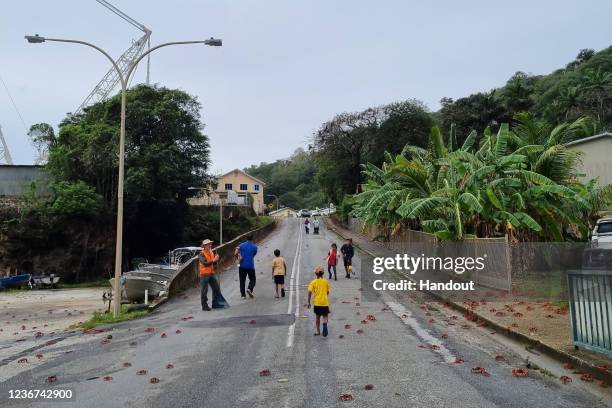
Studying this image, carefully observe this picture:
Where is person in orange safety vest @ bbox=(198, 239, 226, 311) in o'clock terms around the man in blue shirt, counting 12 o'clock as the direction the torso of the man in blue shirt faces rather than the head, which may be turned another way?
The person in orange safety vest is roughly at 7 o'clock from the man in blue shirt.

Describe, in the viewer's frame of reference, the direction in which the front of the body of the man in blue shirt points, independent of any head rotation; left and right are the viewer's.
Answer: facing away from the viewer

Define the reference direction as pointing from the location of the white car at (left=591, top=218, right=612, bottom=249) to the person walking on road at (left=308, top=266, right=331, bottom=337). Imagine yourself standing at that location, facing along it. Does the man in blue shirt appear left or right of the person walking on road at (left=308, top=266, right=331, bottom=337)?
right

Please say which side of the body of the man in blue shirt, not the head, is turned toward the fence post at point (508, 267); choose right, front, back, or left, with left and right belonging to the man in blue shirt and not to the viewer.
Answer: right

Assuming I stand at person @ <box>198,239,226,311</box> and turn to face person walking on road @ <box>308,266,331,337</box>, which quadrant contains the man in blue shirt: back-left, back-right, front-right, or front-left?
back-left

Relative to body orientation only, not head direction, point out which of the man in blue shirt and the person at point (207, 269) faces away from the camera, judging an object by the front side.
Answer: the man in blue shirt

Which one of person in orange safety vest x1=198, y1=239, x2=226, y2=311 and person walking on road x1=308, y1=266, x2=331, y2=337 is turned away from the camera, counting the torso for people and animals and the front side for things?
person walking on road x1=308, y1=266, x2=331, y2=337

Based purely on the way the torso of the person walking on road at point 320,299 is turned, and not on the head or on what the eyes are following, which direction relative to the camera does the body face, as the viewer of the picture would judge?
away from the camera

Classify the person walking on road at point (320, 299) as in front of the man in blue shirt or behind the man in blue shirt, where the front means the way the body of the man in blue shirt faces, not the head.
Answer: behind

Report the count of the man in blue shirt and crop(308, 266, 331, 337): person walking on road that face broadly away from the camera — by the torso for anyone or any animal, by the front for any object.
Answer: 2

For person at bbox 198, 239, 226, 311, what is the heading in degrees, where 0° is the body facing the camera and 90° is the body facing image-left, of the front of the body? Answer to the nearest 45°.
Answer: approximately 315°

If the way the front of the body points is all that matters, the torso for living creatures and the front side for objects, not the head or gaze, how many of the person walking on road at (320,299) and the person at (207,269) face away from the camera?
1

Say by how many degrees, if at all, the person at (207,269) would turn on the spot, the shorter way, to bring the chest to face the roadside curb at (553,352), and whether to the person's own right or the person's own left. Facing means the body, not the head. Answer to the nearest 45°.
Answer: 0° — they already face it
